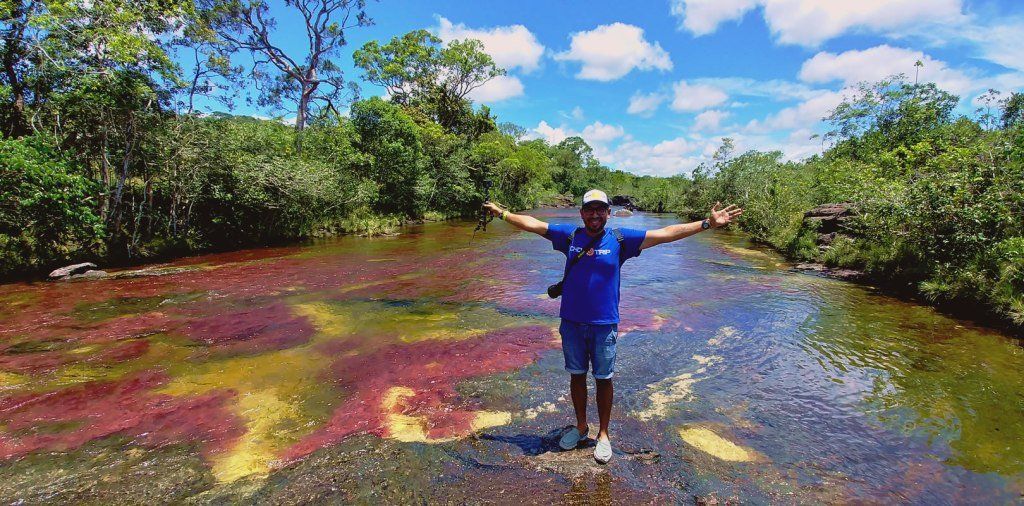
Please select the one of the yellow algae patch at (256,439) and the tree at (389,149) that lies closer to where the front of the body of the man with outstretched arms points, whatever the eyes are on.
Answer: the yellow algae patch

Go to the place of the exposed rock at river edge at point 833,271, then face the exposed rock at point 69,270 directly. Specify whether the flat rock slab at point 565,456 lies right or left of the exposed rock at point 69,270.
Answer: left

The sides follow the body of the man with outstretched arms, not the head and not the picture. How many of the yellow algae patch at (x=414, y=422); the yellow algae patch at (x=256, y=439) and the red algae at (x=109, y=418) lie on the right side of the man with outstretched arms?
3

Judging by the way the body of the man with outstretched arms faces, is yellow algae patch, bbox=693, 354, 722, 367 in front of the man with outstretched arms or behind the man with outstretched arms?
behind

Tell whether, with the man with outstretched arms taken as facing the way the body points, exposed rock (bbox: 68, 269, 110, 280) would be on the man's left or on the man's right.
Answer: on the man's right

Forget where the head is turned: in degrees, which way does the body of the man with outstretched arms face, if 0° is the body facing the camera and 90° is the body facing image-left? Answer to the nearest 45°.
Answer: approximately 0°

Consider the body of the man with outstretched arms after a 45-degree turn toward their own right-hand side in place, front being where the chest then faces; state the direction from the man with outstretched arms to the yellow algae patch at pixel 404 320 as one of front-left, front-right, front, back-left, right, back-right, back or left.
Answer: right

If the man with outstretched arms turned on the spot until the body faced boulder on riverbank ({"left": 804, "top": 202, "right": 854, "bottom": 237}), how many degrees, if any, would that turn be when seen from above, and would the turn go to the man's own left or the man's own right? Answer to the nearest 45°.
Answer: approximately 135° to the man's own left

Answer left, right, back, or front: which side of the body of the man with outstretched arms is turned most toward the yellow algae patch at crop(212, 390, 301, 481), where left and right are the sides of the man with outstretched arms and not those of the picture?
right

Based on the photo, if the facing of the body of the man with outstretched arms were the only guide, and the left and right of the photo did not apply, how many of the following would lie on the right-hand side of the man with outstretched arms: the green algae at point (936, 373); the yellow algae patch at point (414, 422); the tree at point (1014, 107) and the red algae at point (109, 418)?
2

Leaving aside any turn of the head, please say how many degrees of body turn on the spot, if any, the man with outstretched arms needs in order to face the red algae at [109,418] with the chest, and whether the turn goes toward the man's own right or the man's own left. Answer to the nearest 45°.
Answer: approximately 90° to the man's own right

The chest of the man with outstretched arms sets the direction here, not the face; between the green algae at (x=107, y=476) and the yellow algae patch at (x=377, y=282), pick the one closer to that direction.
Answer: the green algae

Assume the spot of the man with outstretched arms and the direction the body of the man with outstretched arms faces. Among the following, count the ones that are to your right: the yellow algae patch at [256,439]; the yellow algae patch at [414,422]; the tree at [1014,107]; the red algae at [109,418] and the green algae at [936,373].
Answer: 3
